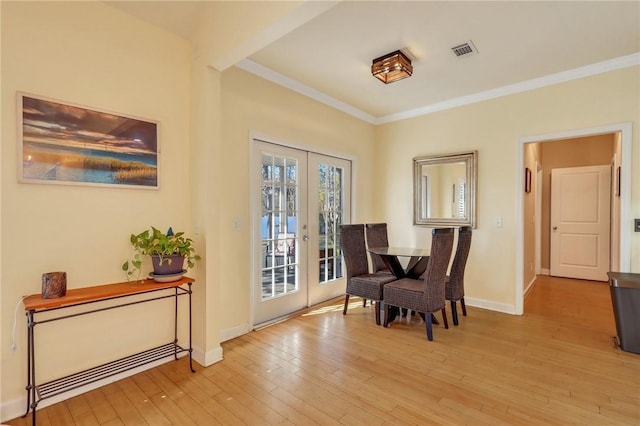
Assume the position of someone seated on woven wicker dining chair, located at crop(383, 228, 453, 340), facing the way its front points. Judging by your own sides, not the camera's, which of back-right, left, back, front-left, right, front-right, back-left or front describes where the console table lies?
left

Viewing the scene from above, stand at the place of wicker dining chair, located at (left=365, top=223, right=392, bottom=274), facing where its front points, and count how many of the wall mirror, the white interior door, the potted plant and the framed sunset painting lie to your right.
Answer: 2

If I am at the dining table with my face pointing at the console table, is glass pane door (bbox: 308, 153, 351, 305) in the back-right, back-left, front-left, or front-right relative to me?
front-right

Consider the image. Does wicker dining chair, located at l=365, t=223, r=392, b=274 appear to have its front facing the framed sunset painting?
no

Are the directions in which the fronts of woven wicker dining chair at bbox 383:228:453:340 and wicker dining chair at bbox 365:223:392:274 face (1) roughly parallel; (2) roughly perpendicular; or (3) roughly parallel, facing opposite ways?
roughly parallel, facing opposite ways

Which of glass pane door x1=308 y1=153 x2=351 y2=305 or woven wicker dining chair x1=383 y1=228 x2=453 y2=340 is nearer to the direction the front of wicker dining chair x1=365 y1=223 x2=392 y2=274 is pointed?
the woven wicker dining chair

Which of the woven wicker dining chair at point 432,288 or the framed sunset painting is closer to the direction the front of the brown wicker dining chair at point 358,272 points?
the woven wicker dining chair

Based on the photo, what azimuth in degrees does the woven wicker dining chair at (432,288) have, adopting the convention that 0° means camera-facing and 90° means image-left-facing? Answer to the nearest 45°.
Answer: approximately 135°

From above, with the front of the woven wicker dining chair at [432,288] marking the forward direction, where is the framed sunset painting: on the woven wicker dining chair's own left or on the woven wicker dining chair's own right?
on the woven wicker dining chair's own left

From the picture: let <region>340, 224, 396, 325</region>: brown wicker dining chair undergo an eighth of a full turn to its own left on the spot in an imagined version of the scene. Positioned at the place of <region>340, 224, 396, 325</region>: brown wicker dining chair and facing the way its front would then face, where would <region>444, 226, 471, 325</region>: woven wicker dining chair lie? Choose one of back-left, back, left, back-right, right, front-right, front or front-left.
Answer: front

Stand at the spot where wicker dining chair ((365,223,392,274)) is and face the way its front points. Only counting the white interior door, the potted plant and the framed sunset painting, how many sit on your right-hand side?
2

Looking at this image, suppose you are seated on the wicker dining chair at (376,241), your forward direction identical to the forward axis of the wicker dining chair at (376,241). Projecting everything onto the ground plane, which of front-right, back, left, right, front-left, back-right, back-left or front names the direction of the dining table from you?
front
